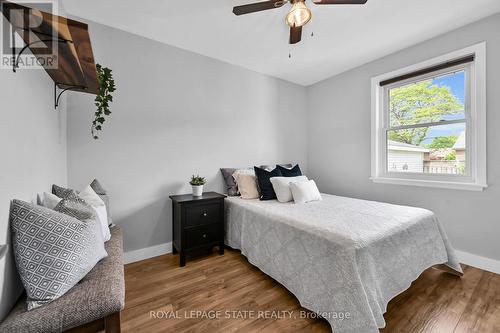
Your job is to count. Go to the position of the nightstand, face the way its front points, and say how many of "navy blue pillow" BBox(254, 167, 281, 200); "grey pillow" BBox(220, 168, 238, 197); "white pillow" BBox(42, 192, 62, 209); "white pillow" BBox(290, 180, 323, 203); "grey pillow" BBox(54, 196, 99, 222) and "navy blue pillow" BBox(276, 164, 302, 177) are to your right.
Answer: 2

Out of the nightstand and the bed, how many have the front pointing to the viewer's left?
0

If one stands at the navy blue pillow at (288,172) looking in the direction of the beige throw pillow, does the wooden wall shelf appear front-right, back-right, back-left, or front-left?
front-left

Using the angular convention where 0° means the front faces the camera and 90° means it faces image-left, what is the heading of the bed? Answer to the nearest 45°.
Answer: approximately 315°

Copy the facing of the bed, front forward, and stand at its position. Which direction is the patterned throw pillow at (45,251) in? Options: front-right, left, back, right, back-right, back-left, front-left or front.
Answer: right

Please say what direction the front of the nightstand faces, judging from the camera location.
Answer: facing the viewer and to the right of the viewer

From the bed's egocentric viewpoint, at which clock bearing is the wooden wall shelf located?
The wooden wall shelf is roughly at 3 o'clock from the bed.

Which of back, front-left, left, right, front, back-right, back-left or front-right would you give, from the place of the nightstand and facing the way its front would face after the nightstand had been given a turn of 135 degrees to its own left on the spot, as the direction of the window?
right

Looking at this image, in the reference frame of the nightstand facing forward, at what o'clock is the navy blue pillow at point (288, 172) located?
The navy blue pillow is roughly at 10 o'clock from the nightstand.

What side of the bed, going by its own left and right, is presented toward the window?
left

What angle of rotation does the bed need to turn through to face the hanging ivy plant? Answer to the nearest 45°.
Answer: approximately 135° to its right

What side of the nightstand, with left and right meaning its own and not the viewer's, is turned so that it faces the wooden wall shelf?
right

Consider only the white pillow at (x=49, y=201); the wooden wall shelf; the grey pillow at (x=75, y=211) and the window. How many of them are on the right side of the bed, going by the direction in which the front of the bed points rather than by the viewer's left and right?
3

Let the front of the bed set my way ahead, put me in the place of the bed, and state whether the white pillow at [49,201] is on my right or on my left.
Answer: on my right
